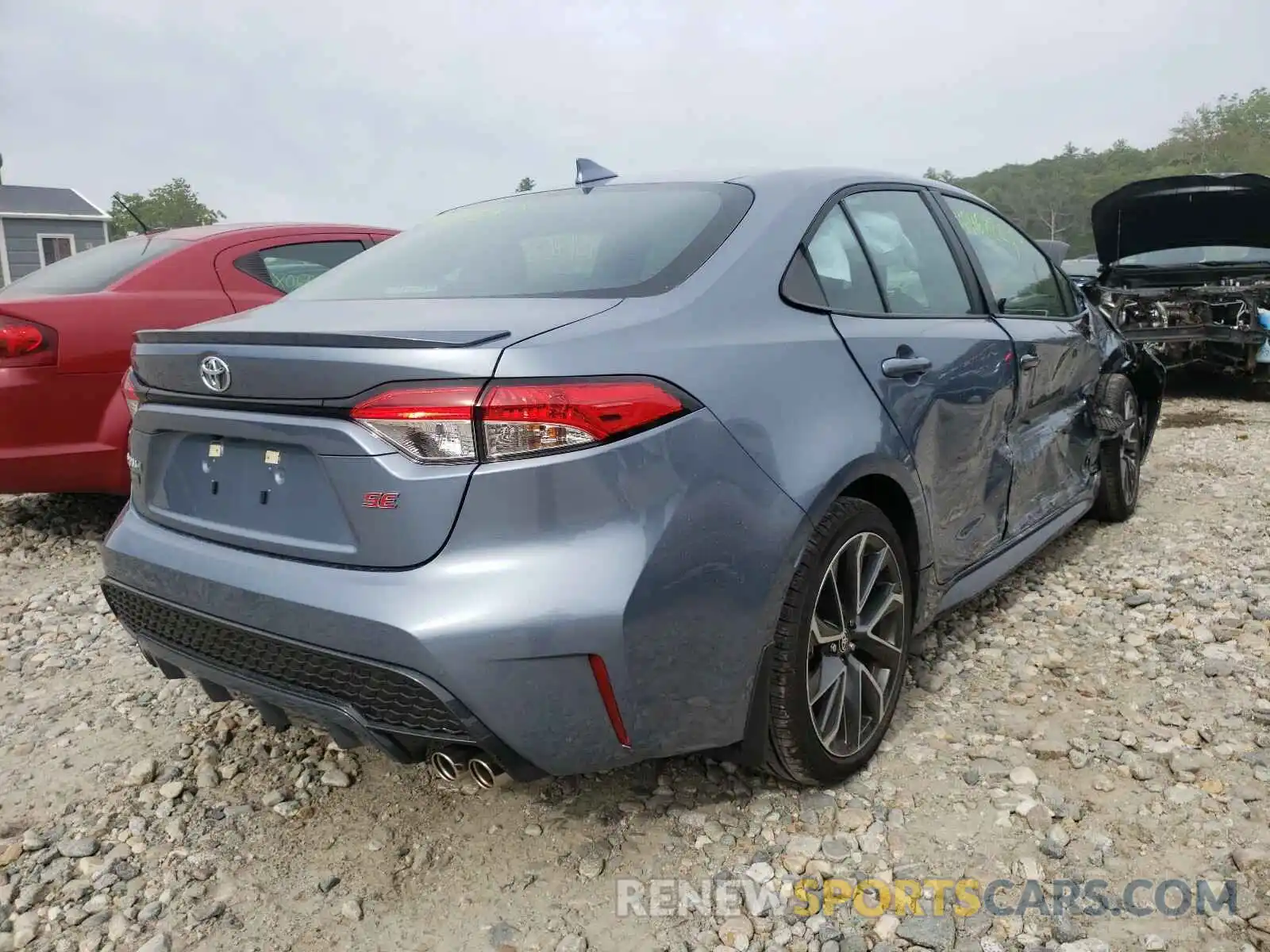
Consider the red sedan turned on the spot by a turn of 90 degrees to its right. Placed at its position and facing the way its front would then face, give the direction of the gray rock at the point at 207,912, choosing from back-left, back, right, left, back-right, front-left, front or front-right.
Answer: front-right

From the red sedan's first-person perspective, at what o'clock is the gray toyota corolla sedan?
The gray toyota corolla sedan is roughly at 4 o'clock from the red sedan.

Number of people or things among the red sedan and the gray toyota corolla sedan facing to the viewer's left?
0

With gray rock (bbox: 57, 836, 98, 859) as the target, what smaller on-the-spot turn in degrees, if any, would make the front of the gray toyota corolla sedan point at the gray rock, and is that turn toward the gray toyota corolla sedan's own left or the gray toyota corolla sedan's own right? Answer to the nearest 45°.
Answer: approximately 135° to the gray toyota corolla sedan's own left

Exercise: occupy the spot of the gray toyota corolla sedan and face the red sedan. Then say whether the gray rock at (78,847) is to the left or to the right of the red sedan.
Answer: left

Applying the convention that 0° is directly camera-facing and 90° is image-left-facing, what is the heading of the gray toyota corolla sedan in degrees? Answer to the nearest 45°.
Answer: approximately 225°

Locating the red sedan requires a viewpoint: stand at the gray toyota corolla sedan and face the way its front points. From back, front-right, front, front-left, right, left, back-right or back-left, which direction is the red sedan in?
left

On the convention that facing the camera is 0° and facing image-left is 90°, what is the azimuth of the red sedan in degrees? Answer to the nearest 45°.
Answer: approximately 225°
